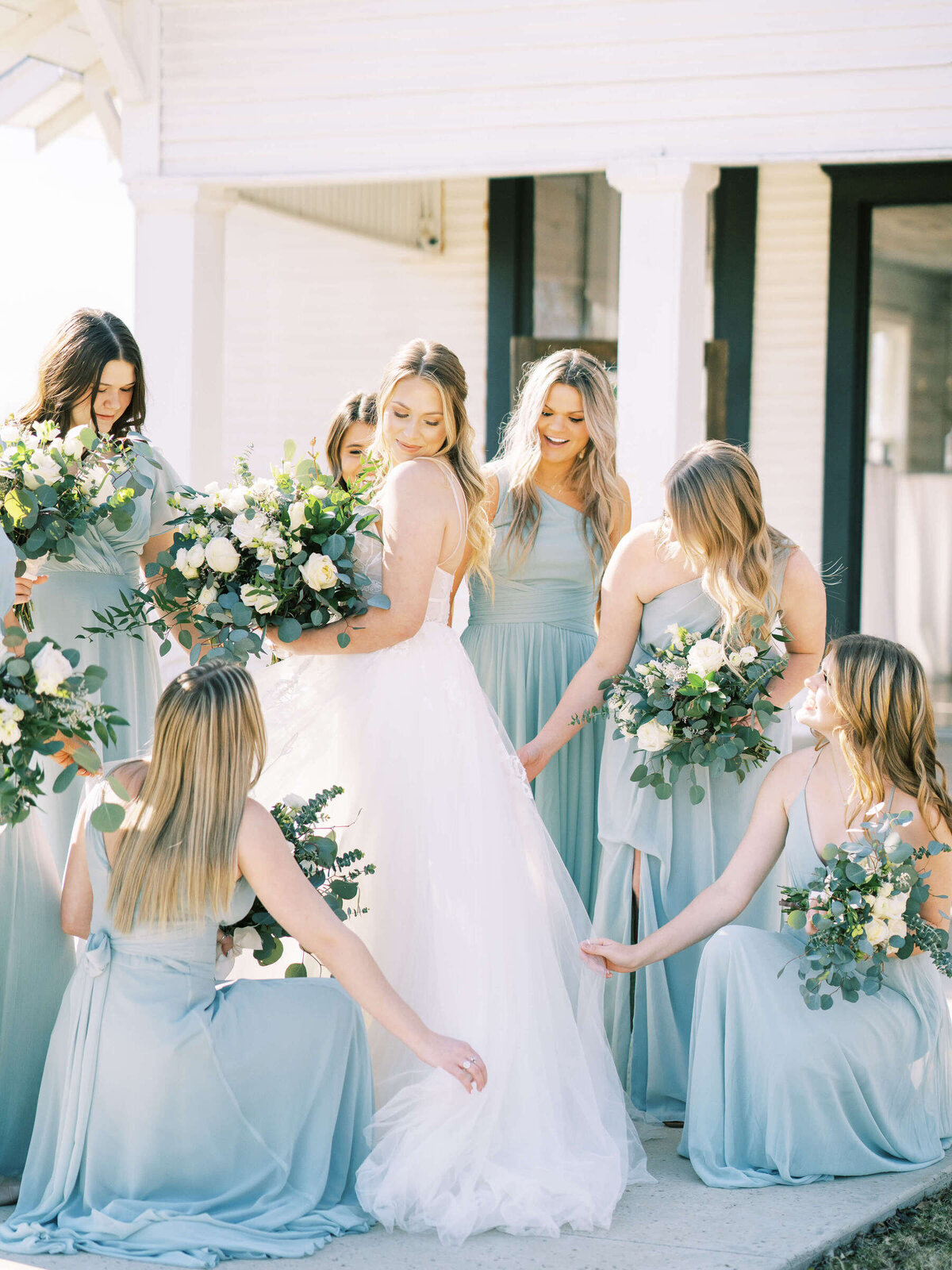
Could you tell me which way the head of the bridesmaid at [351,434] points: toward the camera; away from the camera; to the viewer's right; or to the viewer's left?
toward the camera

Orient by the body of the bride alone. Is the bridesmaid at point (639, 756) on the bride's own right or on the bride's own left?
on the bride's own right

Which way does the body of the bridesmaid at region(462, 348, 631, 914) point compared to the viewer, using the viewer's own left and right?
facing the viewer

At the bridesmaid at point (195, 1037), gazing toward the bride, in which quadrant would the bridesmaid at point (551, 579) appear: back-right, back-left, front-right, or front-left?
front-left

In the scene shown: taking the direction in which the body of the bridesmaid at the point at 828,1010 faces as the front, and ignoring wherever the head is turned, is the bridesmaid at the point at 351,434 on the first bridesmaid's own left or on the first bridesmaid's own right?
on the first bridesmaid's own right

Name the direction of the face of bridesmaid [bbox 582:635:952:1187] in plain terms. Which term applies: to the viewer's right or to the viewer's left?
to the viewer's left
